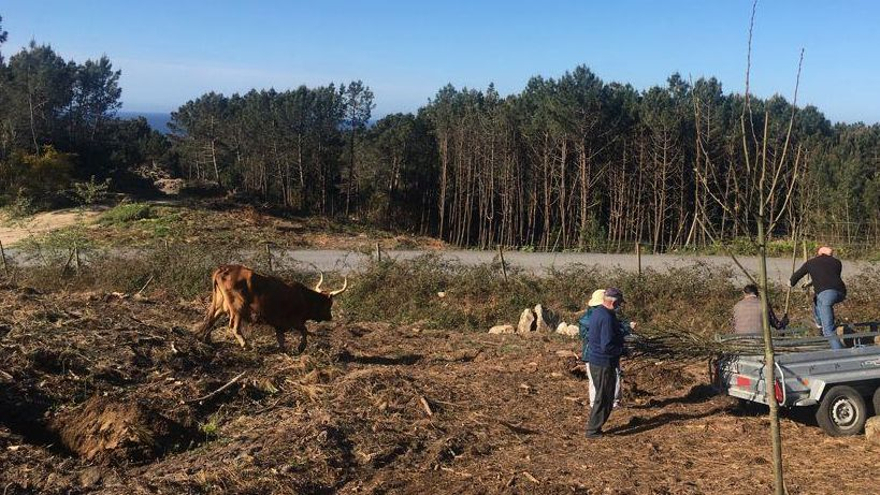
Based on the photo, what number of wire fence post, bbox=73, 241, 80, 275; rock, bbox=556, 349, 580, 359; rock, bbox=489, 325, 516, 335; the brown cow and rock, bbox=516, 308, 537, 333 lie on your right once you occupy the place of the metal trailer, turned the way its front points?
0

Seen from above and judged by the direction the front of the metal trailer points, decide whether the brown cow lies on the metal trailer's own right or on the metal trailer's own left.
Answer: on the metal trailer's own left

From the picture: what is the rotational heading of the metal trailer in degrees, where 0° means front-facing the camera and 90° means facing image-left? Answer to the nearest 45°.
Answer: approximately 225°

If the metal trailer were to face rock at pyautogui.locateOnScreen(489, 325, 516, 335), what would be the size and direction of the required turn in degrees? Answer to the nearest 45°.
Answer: approximately 90° to its left

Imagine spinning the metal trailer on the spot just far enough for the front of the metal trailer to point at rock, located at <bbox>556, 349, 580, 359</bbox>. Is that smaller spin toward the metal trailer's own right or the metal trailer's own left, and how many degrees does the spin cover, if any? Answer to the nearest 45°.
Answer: approximately 90° to the metal trailer's own left

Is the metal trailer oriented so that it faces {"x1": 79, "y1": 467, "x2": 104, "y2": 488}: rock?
no

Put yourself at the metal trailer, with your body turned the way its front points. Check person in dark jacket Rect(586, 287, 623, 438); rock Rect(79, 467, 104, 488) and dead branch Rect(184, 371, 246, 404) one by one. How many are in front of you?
0

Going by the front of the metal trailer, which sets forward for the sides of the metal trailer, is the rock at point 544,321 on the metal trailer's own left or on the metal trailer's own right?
on the metal trailer's own left

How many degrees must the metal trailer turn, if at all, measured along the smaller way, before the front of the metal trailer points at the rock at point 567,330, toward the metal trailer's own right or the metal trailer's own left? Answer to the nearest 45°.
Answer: approximately 90° to the metal trailer's own left

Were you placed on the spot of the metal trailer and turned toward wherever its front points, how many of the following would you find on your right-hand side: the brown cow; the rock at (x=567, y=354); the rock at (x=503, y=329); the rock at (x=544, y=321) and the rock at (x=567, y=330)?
0

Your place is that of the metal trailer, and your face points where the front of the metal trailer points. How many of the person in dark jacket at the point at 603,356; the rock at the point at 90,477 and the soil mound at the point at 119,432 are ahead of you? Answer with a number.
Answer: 0

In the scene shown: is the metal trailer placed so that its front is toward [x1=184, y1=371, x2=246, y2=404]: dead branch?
no

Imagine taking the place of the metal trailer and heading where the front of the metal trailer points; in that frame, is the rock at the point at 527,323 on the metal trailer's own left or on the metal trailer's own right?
on the metal trailer's own left

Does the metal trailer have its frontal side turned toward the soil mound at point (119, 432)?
no
